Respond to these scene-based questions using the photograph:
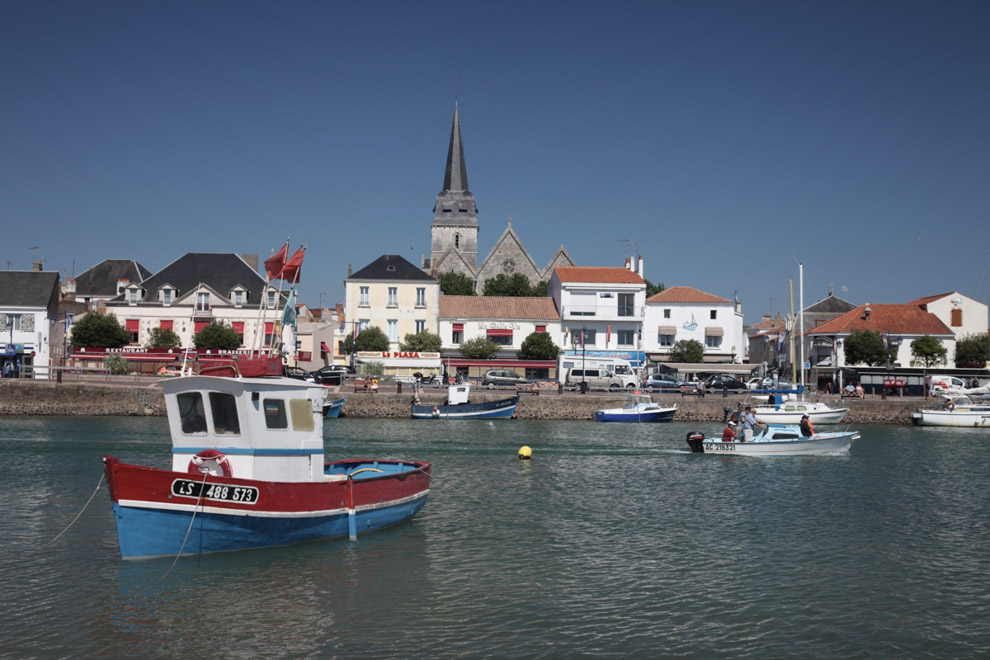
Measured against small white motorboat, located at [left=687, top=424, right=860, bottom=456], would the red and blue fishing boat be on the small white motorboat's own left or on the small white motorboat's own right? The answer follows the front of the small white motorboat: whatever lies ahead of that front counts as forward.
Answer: on the small white motorboat's own right

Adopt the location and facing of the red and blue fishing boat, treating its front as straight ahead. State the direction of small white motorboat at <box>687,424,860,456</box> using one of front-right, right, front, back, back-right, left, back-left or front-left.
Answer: back

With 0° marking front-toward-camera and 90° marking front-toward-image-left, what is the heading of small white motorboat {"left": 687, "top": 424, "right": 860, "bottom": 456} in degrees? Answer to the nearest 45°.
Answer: approximately 270°

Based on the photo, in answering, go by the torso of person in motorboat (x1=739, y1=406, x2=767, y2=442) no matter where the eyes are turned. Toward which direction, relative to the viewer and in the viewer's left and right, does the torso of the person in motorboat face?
facing to the right of the viewer

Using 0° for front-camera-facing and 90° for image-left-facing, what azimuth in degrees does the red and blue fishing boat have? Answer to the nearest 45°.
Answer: approximately 45°
